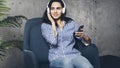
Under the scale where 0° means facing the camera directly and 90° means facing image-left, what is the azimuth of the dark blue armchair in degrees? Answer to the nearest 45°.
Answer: approximately 315°

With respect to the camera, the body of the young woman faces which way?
toward the camera
